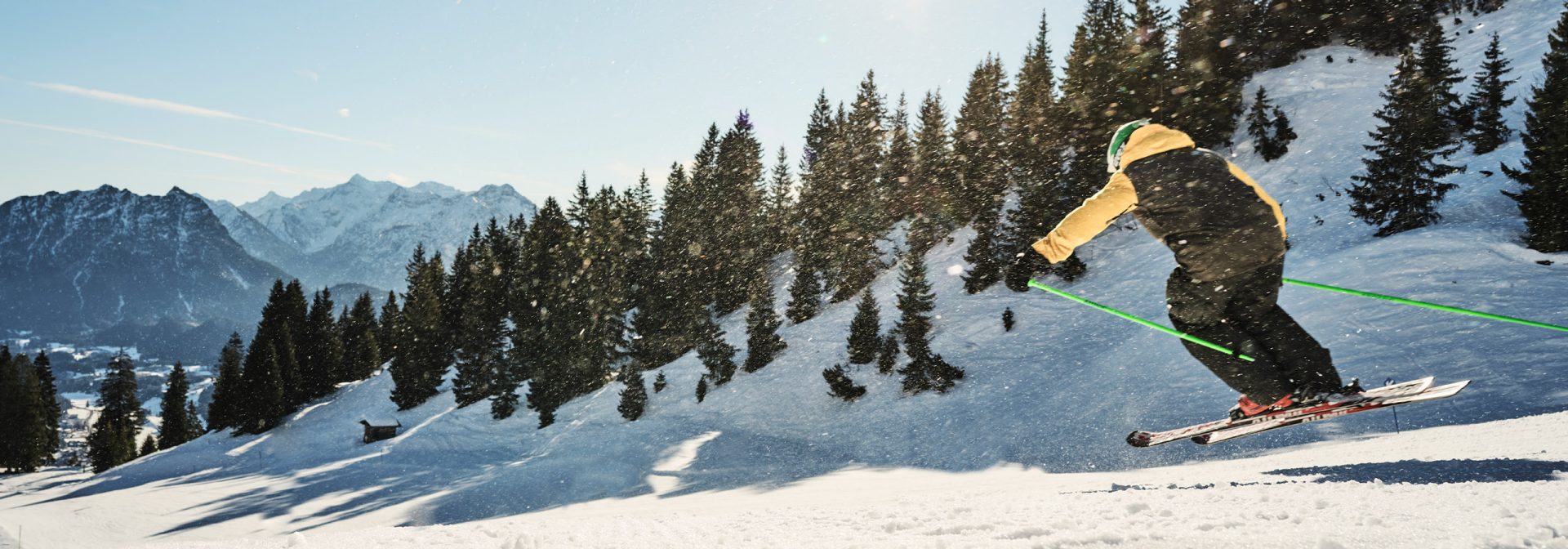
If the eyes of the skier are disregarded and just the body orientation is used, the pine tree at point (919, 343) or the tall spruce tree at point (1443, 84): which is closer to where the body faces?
the pine tree

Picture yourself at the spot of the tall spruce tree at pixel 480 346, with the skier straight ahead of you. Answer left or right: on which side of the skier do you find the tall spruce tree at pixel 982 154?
left

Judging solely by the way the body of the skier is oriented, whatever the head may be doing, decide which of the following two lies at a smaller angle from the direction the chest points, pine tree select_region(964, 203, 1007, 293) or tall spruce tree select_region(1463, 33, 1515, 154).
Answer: the pine tree

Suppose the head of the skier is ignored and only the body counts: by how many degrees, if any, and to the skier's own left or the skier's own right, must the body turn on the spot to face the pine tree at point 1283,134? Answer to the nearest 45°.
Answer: approximately 45° to the skier's own right

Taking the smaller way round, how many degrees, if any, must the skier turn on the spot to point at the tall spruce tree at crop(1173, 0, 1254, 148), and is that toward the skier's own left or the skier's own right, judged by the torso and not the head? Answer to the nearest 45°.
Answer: approximately 45° to the skier's own right

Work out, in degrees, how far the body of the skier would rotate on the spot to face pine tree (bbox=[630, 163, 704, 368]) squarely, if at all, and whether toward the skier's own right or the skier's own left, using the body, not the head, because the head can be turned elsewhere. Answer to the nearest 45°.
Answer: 0° — they already face it

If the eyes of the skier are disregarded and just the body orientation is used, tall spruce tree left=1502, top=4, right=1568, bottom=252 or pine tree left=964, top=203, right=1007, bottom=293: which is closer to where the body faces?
the pine tree

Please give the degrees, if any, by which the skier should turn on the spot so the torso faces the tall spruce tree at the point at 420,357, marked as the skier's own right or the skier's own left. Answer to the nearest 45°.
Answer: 0° — they already face it

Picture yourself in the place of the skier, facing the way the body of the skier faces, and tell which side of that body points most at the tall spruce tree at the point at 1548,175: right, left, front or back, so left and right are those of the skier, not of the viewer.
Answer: right

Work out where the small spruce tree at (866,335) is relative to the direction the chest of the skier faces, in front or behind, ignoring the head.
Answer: in front

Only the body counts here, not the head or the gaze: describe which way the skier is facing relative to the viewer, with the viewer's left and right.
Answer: facing away from the viewer and to the left of the viewer

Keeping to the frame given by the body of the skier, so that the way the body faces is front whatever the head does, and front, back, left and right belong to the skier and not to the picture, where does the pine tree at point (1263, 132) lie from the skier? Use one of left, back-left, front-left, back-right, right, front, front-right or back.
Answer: front-right

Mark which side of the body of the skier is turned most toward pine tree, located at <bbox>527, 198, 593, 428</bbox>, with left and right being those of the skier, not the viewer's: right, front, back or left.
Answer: front
